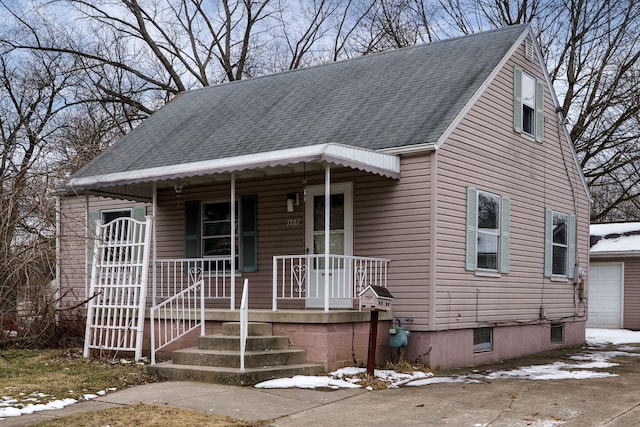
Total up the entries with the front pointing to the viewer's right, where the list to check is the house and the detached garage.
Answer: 0

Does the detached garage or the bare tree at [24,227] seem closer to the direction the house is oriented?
the bare tree

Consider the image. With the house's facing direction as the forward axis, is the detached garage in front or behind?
behind

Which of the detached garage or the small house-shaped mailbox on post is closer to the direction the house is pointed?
the small house-shaped mailbox on post

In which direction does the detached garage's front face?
toward the camera

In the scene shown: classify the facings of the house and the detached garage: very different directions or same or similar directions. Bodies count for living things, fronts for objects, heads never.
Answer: same or similar directions

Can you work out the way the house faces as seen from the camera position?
facing the viewer and to the left of the viewer

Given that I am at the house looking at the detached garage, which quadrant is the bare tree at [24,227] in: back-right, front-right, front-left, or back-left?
back-left

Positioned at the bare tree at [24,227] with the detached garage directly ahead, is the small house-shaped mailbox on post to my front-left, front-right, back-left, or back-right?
front-right

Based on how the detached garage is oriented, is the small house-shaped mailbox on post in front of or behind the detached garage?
in front
